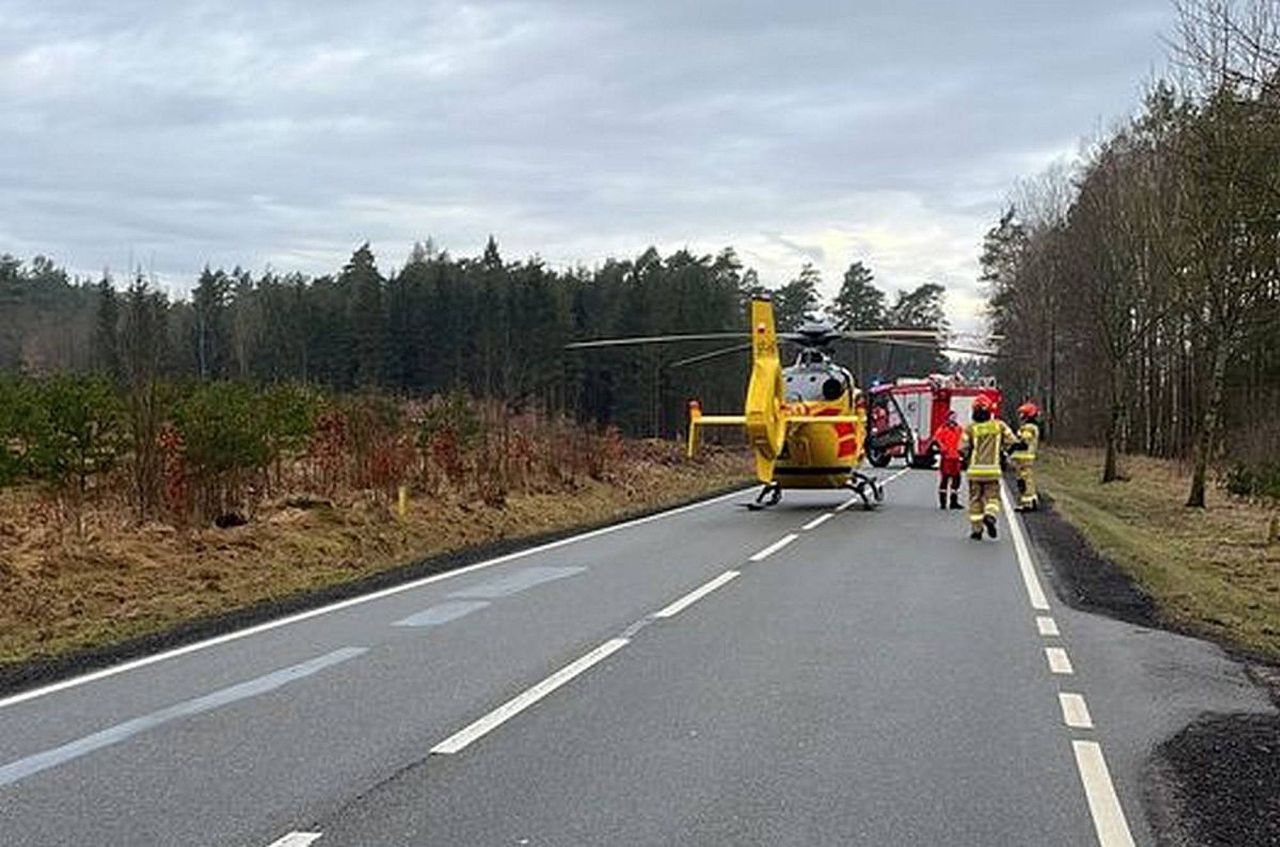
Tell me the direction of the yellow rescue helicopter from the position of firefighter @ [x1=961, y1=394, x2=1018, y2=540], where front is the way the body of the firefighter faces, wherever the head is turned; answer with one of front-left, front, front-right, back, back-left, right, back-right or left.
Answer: front-left

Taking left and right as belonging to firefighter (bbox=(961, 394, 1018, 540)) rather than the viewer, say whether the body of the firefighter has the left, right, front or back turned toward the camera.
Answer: back

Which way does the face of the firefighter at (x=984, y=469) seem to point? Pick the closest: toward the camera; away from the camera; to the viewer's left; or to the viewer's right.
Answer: away from the camera

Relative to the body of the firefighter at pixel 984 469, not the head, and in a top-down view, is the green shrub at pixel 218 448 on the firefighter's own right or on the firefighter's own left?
on the firefighter's own left

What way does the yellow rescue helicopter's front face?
away from the camera

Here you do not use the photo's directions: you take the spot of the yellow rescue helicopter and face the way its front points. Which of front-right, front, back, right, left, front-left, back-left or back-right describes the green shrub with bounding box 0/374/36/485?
back-left

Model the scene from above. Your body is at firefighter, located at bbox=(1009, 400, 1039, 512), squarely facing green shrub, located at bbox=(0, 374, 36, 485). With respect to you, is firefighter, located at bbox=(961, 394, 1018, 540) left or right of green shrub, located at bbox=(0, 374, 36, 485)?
left
